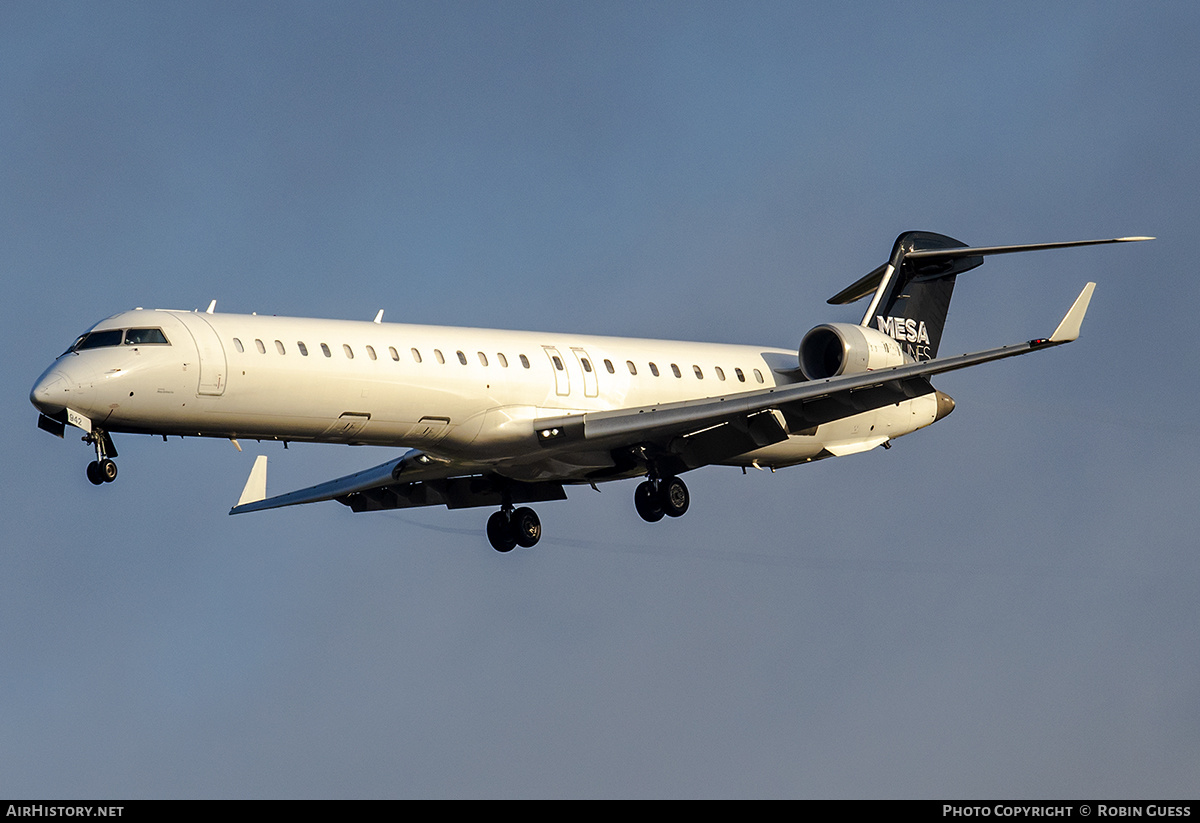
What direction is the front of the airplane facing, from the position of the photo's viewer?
facing the viewer and to the left of the viewer
